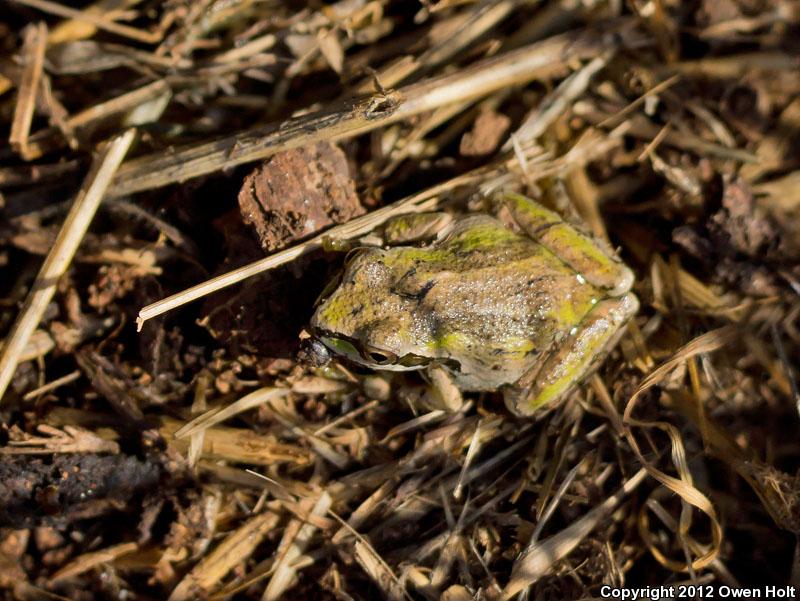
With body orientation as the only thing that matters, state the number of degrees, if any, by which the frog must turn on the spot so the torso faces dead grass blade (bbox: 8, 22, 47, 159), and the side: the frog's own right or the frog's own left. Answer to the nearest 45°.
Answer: approximately 45° to the frog's own right

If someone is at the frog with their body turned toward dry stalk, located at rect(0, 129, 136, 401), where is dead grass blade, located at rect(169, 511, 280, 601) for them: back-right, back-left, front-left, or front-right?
front-left

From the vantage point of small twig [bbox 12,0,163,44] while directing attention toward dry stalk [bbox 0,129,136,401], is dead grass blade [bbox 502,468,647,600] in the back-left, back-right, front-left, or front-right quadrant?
front-left

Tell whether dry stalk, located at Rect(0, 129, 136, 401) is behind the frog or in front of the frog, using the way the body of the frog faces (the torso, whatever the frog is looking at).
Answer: in front

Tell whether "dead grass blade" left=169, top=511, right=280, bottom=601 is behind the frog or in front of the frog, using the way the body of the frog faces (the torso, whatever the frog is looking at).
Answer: in front

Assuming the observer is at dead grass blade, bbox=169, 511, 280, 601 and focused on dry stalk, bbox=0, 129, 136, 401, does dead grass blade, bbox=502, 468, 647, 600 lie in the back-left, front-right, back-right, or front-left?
back-right

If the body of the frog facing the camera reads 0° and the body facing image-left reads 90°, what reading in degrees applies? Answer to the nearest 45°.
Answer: approximately 90°

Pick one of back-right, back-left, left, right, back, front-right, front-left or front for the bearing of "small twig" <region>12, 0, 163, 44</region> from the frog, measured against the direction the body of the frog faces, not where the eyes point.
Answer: front-right
